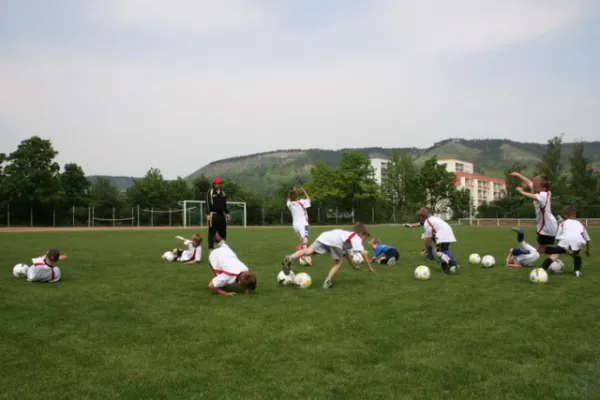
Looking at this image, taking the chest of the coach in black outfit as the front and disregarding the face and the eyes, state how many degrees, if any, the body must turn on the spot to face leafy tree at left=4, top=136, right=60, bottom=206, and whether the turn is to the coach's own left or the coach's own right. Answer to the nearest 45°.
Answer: approximately 135° to the coach's own right

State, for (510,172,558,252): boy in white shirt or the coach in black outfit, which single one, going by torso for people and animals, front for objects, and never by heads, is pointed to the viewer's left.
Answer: the boy in white shirt

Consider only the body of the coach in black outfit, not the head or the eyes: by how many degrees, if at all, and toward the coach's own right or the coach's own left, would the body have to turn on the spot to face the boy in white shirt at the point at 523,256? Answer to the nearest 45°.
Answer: approximately 45° to the coach's own left

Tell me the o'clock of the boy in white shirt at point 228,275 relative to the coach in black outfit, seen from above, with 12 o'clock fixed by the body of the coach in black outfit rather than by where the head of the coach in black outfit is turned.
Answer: The boy in white shirt is roughly at 12 o'clock from the coach in black outfit.

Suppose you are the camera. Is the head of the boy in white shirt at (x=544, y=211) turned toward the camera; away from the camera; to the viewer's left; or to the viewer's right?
to the viewer's left

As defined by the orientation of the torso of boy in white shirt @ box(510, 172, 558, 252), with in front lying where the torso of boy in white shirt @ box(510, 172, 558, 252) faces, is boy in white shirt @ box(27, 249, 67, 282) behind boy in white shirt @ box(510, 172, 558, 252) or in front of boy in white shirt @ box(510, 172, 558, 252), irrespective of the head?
in front

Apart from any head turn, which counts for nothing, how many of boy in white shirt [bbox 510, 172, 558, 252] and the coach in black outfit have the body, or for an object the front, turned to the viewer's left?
1

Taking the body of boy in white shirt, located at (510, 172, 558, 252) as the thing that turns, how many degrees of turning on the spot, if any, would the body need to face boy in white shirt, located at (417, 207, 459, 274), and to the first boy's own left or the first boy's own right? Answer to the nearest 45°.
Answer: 0° — they already face them

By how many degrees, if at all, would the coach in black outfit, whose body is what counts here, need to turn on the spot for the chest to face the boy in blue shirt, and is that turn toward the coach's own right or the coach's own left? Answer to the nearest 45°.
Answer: approximately 90° to the coach's own left

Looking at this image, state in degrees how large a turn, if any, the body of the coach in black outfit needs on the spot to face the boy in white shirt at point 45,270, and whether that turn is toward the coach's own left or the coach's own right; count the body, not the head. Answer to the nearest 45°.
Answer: approximately 45° to the coach's own right

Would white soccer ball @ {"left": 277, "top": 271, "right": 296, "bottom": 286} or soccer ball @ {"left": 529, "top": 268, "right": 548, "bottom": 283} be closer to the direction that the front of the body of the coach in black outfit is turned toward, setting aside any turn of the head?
the white soccer ball

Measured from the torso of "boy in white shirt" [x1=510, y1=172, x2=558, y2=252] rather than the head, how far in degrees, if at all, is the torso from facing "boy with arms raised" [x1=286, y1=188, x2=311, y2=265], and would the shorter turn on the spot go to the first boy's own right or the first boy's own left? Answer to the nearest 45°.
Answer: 0° — they already face them

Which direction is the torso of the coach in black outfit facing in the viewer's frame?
toward the camera

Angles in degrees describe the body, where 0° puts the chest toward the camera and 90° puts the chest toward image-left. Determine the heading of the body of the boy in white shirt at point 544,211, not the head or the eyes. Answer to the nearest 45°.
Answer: approximately 90°

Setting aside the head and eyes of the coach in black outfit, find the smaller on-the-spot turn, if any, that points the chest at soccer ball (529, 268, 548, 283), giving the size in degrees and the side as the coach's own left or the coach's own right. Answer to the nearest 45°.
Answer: approximately 45° to the coach's own left
